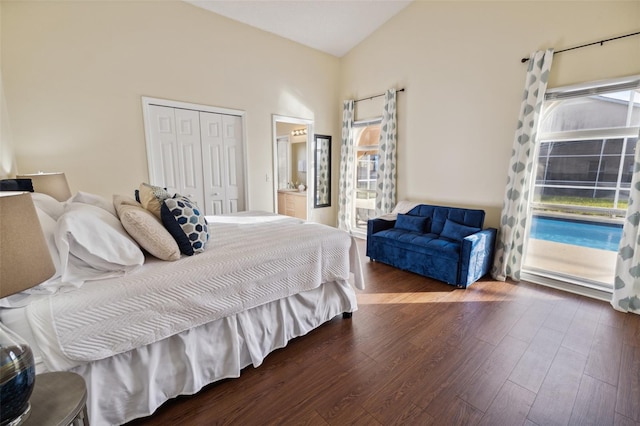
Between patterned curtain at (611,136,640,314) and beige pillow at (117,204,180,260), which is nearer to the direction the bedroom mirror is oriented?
the patterned curtain

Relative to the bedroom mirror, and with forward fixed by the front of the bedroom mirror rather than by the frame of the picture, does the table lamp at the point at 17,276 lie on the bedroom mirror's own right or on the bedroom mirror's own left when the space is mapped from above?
on the bedroom mirror's own right

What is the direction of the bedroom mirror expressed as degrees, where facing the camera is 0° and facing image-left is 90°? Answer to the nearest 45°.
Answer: approximately 315°

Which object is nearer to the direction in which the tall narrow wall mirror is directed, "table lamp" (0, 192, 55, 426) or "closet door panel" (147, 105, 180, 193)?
the table lamp

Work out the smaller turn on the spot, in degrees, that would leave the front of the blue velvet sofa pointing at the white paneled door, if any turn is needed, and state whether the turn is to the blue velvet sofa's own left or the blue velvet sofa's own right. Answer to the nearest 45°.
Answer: approximately 45° to the blue velvet sofa's own right

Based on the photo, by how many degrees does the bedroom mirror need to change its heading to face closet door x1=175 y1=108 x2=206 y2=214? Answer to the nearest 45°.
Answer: approximately 90° to its right

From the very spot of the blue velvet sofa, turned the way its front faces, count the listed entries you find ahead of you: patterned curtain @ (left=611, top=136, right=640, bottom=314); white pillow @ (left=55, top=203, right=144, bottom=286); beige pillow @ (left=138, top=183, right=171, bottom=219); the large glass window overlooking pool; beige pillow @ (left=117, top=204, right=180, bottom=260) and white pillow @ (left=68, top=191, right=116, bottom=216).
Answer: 4

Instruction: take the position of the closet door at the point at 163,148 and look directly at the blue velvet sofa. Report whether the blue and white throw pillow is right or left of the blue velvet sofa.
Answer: right

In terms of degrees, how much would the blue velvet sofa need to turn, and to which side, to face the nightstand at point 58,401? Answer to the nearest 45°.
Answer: approximately 45° to its left

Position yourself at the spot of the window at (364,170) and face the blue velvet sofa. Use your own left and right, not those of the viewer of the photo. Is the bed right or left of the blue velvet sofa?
right

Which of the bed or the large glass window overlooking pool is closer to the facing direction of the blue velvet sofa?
the bed

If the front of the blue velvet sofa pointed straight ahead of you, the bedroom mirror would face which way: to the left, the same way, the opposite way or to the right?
to the left

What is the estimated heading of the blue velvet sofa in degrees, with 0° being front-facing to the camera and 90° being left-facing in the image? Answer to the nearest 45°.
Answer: approximately 45°

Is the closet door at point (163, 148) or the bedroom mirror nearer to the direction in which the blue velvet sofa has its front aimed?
the closet door

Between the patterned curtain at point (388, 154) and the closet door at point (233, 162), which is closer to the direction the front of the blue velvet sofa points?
the closet door
